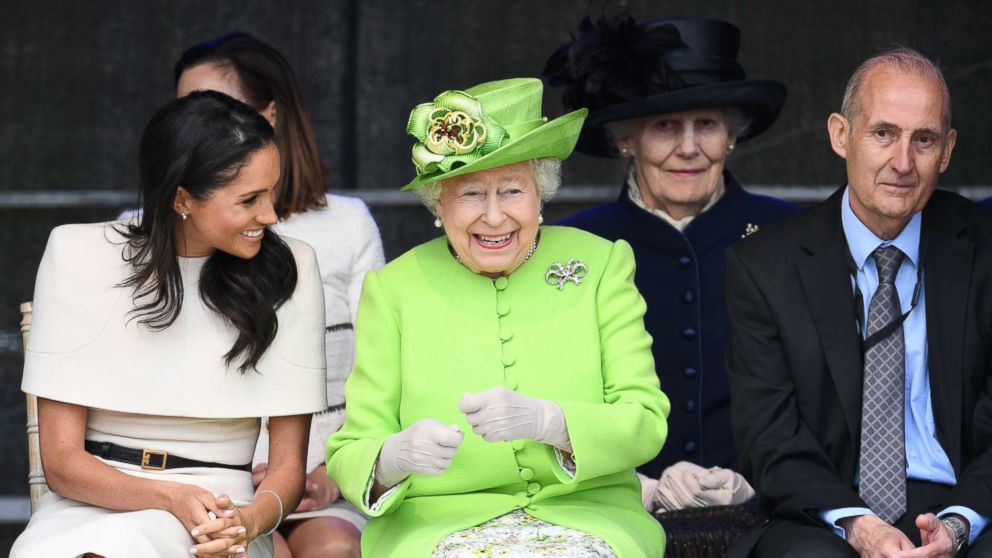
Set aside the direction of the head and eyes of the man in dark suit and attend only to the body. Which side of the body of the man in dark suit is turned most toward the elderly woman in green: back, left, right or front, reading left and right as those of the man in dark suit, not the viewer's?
right

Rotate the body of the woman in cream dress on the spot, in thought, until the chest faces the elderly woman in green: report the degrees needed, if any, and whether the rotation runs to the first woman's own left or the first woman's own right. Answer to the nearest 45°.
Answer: approximately 90° to the first woman's own left

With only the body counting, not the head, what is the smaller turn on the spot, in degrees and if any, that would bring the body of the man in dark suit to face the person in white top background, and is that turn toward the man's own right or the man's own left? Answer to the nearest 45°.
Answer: approximately 90° to the man's own right

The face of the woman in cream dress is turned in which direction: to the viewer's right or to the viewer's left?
to the viewer's right

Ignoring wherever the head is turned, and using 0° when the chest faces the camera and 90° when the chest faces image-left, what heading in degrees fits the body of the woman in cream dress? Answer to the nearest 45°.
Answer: approximately 0°

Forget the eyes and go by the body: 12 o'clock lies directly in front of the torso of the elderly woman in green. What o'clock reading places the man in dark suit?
The man in dark suit is roughly at 9 o'clock from the elderly woman in green.
